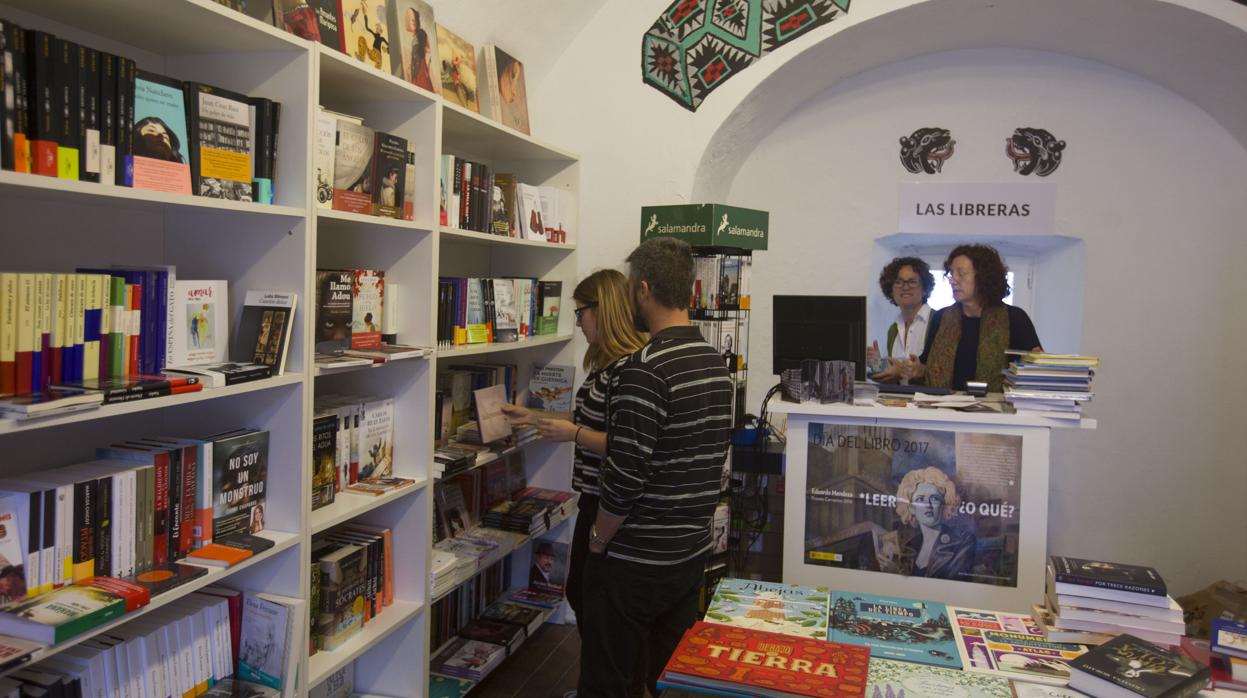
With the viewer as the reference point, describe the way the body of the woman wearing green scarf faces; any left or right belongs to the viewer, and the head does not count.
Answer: facing the viewer and to the left of the viewer

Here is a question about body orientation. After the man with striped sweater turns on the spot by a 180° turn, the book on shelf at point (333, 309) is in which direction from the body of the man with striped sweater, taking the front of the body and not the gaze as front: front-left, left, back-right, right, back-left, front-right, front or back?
back-right

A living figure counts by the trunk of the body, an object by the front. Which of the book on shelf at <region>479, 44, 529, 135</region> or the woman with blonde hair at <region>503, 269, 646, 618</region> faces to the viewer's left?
the woman with blonde hair

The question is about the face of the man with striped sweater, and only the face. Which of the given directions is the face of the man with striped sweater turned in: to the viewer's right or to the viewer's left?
to the viewer's left

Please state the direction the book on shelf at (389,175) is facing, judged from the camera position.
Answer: facing the viewer and to the right of the viewer

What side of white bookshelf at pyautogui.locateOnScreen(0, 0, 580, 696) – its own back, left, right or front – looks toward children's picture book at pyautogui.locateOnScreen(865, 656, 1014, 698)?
front

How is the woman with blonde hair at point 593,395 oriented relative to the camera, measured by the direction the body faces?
to the viewer's left

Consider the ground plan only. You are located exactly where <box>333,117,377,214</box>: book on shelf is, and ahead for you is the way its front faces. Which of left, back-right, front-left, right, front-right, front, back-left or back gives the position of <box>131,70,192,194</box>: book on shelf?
right

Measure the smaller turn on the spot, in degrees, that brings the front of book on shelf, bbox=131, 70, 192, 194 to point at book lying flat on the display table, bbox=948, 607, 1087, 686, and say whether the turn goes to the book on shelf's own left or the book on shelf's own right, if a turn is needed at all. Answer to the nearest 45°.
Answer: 0° — it already faces it

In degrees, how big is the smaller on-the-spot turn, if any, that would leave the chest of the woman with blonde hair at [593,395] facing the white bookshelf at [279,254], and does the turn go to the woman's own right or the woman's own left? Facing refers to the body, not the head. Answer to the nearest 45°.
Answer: approximately 45° to the woman's own left

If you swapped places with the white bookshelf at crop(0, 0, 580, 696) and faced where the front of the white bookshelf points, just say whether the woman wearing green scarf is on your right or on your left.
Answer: on your left

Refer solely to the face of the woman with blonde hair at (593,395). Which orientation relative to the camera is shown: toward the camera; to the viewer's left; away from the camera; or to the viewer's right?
to the viewer's left

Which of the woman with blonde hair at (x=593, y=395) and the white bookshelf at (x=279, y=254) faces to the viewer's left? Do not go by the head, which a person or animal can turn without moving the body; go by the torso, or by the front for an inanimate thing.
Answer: the woman with blonde hair
